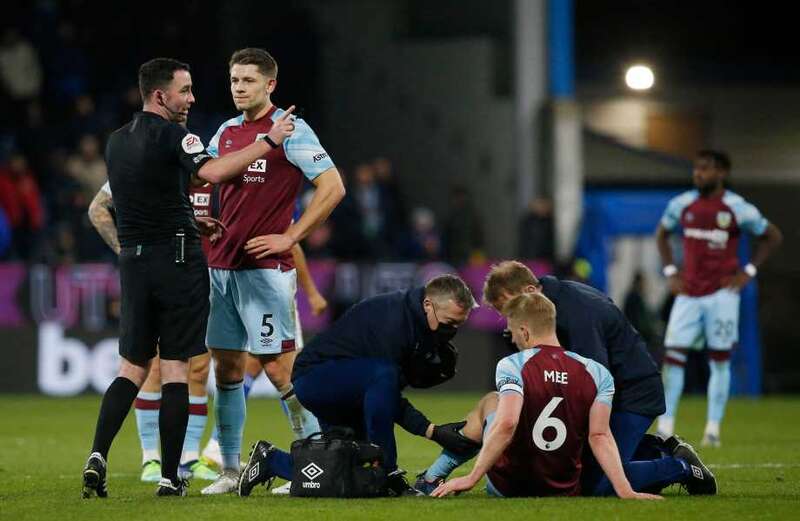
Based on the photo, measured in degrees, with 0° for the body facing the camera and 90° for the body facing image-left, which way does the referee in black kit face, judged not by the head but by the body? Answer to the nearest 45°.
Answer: approximately 225°

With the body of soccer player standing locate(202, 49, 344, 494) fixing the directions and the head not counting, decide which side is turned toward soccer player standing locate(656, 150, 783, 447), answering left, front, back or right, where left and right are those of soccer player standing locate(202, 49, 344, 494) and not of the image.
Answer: back

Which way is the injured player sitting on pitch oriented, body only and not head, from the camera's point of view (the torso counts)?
away from the camera

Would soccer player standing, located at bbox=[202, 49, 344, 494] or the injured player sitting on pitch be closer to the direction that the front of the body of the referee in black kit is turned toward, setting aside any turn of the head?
the soccer player standing

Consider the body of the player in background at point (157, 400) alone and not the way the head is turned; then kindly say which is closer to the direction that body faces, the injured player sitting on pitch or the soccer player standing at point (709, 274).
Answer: the injured player sitting on pitch

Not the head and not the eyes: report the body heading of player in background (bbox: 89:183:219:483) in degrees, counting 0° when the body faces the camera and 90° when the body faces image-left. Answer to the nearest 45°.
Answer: approximately 0°

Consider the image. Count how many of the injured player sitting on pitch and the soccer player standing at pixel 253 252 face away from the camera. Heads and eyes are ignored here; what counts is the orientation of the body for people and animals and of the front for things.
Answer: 1

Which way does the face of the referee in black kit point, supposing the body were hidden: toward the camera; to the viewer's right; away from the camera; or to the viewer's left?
to the viewer's right

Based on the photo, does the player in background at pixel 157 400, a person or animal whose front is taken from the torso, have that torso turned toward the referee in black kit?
yes

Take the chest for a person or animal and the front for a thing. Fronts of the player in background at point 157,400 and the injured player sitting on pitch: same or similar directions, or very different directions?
very different directions

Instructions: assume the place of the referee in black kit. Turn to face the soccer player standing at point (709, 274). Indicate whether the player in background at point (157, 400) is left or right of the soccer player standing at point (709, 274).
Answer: left

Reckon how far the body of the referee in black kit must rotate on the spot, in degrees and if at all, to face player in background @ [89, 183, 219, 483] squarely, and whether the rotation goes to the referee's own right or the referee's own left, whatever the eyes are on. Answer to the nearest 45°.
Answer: approximately 45° to the referee's own left

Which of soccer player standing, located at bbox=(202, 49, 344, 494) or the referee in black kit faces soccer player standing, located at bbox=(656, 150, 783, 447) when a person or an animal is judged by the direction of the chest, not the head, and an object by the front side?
the referee in black kit

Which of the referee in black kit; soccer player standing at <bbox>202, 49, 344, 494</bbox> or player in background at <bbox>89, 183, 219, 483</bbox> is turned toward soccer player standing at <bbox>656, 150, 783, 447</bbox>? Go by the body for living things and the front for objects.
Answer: the referee in black kit
